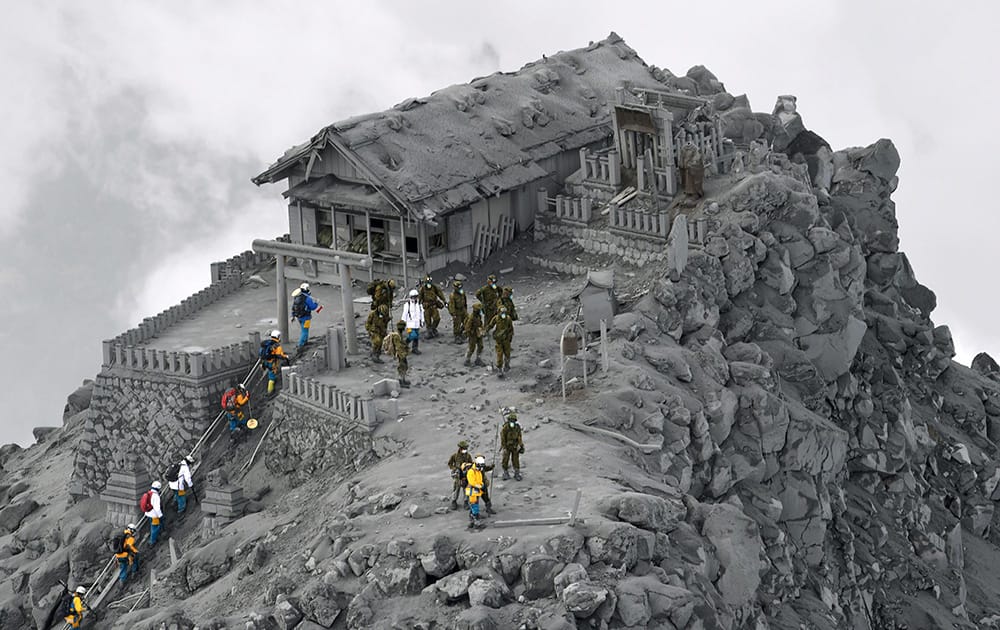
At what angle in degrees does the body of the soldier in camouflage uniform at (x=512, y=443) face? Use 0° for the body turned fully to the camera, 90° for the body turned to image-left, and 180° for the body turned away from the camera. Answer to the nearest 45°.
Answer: approximately 0°

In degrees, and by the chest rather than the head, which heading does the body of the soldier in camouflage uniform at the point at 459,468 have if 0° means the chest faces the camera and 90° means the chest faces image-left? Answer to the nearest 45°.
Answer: approximately 315°

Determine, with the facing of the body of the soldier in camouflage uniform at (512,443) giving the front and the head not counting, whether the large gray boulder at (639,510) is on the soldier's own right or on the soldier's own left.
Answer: on the soldier's own left

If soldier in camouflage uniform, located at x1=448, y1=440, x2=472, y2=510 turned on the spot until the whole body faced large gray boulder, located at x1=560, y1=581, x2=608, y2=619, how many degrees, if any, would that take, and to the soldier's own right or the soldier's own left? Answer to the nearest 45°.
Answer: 0° — they already face it
